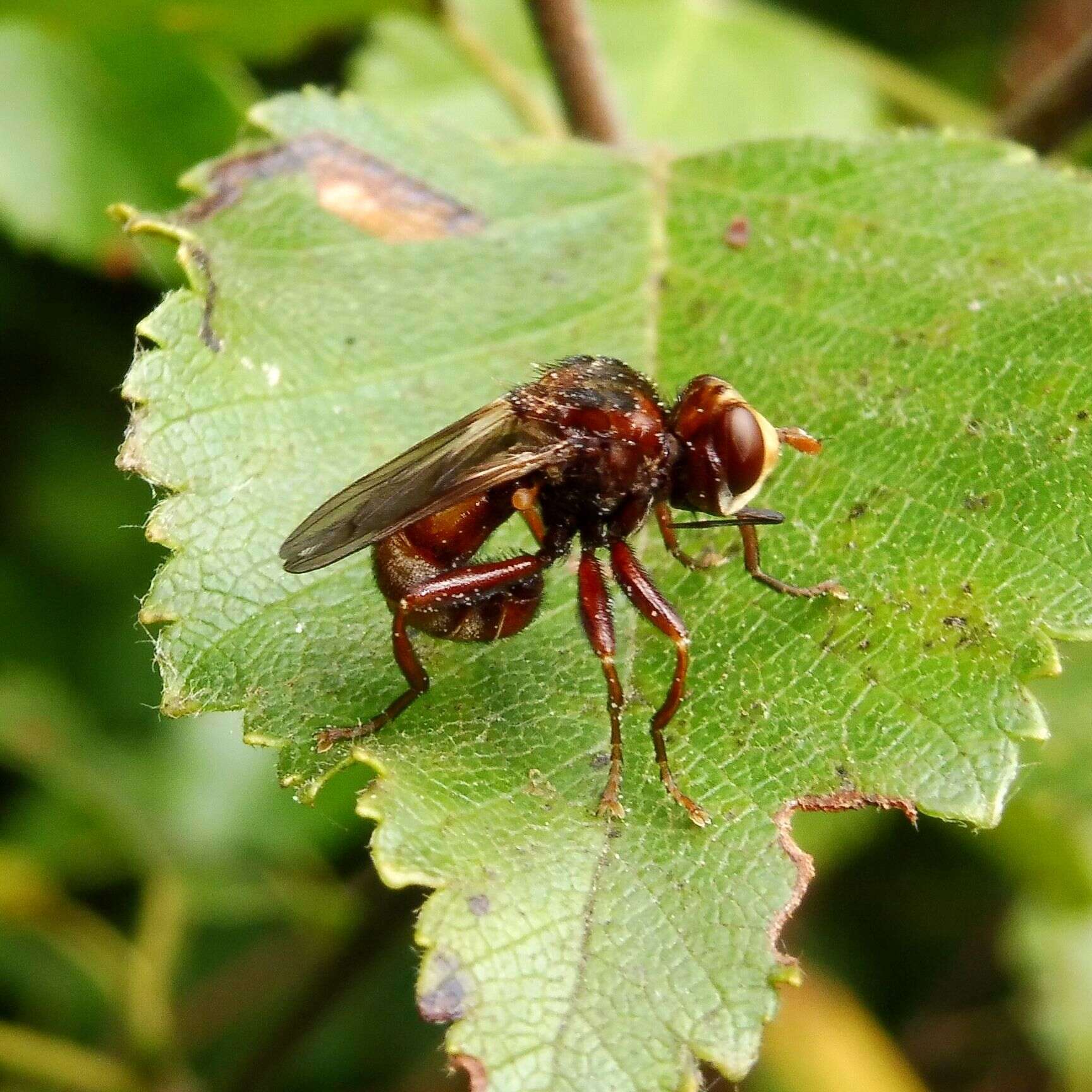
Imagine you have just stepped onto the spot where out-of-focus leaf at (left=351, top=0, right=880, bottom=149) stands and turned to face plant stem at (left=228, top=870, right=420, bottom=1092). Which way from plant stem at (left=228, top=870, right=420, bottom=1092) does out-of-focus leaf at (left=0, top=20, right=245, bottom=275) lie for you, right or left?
right

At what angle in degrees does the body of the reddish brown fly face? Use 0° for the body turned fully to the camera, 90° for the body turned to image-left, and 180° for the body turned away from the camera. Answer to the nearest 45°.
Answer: approximately 270°

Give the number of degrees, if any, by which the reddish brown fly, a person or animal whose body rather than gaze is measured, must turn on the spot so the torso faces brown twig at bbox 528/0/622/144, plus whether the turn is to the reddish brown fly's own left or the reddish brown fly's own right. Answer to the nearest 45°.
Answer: approximately 90° to the reddish brown fly's own left

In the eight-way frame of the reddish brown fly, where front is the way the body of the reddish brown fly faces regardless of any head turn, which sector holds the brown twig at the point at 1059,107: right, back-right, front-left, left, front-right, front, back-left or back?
front-left

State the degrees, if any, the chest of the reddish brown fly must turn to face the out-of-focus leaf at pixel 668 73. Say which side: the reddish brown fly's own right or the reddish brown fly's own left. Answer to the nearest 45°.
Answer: approximately 90° to the reddish brown fly's own left

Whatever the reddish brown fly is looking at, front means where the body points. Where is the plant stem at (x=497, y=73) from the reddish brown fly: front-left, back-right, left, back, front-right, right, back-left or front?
left

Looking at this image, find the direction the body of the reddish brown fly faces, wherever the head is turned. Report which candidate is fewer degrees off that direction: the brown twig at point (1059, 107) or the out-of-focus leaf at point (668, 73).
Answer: the brown twig

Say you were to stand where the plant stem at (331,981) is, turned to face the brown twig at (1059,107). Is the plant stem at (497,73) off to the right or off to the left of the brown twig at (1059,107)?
left

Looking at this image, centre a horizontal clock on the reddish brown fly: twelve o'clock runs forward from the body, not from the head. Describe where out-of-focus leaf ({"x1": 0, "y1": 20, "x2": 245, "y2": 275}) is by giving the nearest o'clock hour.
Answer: The out-of-focus leaf is roughly at 8 o'clock from the reddish brown fly.
